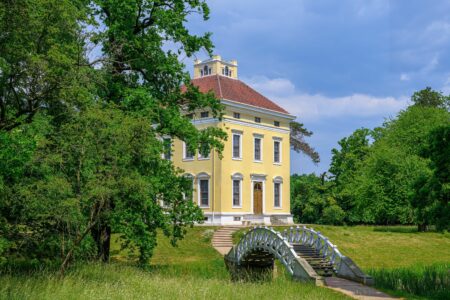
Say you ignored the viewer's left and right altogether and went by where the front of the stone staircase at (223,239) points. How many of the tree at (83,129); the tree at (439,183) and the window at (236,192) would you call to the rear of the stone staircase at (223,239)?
1

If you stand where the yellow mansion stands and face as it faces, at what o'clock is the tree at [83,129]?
The tree is roughly at 2 o'clock from the yellow mansion.

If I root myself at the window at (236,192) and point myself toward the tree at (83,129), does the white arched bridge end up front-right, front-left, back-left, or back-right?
front-left

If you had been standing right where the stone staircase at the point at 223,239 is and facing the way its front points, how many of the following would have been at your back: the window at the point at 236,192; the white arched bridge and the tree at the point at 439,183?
1

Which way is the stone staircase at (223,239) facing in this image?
toward the camera

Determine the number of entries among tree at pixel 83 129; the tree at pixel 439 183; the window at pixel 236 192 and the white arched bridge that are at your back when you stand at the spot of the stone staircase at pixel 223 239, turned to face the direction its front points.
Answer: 1

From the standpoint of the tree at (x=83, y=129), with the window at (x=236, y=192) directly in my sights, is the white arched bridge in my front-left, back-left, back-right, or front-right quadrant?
front-right
